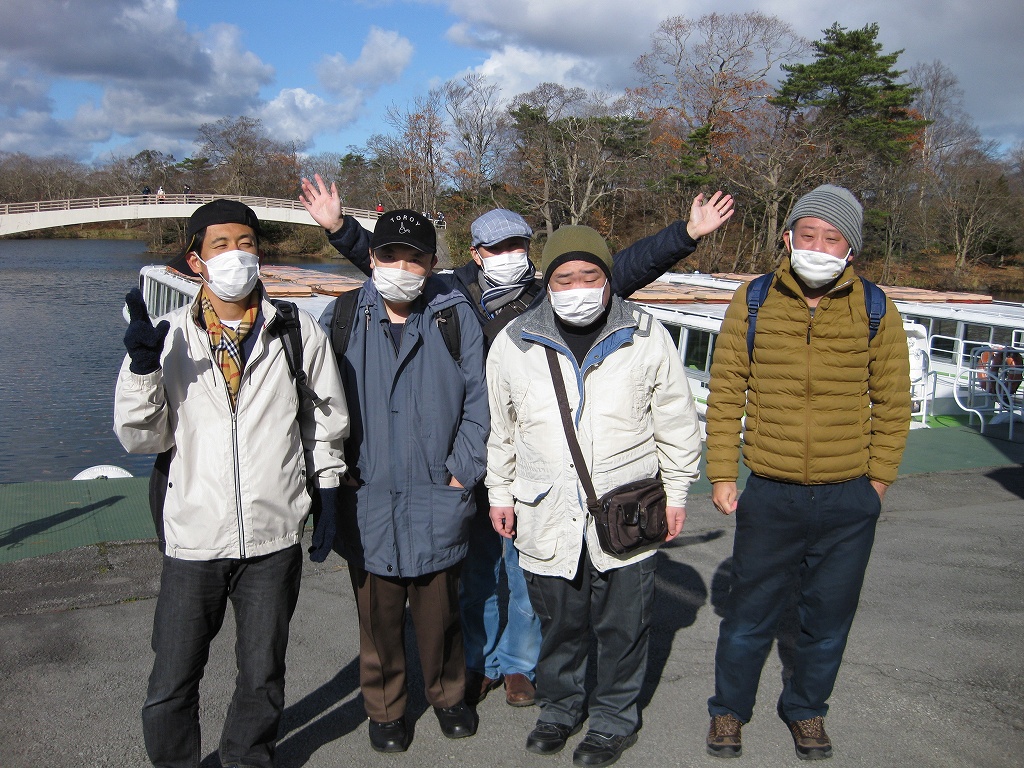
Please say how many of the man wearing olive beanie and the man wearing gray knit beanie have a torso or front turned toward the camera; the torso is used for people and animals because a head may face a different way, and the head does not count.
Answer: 2

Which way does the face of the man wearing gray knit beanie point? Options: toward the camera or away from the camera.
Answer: toward the camera

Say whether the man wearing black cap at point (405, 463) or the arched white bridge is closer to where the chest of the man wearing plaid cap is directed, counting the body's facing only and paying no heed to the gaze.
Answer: the man wearing black cap

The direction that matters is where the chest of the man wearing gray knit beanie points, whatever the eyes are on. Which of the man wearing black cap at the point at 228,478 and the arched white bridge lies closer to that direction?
the man wearing black cap

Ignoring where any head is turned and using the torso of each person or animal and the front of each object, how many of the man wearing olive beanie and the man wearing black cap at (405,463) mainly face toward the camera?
2

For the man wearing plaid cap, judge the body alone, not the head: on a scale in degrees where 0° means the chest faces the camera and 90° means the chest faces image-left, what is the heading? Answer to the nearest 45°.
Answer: approximately 0°

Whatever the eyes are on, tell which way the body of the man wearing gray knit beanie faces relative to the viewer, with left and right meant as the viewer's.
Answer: facing the viewer

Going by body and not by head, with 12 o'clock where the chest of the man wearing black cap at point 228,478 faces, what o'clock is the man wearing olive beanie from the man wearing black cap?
The man wearing olive beanie is roughly at 9 o'clock from the man wearing black cap.

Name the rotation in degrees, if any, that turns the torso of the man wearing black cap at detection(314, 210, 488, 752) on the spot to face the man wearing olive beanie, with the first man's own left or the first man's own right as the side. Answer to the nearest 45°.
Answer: approximately 90° to the first man's own left

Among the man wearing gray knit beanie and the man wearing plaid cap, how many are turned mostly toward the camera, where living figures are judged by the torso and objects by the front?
2

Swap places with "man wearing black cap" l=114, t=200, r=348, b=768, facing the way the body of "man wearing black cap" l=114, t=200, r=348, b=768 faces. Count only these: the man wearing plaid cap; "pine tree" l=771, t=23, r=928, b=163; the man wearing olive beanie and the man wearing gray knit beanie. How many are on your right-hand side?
0

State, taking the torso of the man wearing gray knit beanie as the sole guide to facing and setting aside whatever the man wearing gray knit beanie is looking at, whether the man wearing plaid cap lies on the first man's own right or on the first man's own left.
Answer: on the first man's own right

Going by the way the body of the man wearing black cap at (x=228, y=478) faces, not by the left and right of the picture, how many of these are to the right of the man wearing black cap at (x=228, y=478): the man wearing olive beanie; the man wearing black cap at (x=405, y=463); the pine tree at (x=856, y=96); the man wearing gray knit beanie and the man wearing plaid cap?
0

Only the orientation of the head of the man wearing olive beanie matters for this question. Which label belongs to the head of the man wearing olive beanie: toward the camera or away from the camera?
toward the camera

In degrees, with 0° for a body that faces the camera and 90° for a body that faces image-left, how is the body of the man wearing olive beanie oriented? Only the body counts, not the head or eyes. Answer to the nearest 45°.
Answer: approximately 0°

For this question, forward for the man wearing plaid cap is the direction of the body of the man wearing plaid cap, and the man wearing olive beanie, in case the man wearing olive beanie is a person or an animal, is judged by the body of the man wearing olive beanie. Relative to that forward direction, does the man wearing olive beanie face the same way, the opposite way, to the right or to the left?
the same way

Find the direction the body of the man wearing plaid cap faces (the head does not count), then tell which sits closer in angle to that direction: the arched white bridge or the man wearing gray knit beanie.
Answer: the man wearing gray knit beanie

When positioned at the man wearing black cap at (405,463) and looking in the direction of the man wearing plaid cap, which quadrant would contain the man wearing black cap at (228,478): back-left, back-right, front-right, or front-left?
back-left

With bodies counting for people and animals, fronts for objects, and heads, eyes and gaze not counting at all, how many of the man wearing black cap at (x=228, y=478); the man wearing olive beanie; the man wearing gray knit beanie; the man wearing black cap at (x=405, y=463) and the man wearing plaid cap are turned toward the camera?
5

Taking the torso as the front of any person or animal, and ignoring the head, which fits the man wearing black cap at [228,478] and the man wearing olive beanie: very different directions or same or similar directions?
same or similar directions

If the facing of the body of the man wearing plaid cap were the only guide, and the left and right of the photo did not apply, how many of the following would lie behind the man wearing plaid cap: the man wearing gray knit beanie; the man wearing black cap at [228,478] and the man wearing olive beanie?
0

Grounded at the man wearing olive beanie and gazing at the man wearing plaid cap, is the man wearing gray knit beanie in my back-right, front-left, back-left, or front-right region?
back-right

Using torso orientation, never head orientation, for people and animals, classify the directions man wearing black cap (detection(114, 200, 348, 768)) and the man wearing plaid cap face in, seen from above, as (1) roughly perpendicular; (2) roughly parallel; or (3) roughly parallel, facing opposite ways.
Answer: roughly parallel

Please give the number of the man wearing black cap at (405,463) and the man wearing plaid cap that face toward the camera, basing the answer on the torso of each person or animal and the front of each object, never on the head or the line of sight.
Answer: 2
